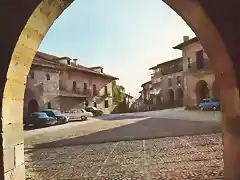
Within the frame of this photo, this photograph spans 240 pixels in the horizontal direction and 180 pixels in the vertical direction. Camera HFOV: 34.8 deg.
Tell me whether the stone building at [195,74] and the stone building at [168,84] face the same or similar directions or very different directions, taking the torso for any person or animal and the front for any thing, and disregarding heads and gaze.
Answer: same or similar directions

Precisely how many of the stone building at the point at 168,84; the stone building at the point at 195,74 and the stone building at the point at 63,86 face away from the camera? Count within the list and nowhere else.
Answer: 0

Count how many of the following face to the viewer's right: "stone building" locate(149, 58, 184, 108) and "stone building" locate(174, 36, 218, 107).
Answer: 0

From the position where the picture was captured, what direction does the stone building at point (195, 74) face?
facing the viewer and to the left of the viewer

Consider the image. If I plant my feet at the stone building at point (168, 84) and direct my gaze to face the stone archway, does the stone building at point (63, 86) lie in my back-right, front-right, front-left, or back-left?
front-right

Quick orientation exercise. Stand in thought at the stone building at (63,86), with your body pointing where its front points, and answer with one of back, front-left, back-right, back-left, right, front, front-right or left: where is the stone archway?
front-right

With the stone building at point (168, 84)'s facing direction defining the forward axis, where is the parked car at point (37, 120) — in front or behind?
in front

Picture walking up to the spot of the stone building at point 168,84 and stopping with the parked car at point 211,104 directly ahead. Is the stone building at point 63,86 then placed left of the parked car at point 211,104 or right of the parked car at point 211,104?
right

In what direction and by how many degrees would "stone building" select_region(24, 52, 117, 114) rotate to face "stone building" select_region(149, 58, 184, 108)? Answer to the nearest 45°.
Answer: approximately 90° to its left

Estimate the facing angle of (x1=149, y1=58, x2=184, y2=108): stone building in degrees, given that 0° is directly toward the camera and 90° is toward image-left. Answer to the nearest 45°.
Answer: approximately 45°

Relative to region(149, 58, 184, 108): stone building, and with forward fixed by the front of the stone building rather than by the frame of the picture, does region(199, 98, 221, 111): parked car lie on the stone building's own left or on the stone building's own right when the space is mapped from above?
on the stone building's own left

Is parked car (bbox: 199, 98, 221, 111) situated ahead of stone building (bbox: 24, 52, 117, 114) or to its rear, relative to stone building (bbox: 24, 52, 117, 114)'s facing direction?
ahead
